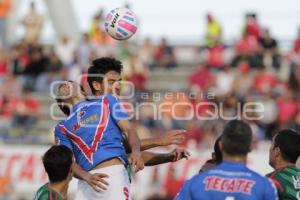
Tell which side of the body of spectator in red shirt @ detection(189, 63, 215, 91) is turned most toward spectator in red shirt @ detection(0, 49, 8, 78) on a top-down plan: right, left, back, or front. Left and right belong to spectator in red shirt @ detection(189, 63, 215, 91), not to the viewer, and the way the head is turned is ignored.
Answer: right

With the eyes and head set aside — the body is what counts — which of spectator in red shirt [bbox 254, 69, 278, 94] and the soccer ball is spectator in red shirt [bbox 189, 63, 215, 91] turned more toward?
the soccer ball

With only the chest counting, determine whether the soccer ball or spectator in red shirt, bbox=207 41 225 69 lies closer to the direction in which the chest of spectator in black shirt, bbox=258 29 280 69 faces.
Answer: the soccer ball

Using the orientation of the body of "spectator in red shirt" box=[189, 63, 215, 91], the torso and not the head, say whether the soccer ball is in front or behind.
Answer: in front

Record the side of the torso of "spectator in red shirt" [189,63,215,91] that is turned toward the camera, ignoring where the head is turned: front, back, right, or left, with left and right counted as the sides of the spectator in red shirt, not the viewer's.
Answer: front

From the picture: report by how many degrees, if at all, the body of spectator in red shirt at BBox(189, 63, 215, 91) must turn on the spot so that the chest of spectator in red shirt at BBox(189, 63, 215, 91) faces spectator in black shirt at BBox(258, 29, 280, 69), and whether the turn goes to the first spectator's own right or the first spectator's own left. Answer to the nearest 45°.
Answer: approximately 90° to the first spectator's own left

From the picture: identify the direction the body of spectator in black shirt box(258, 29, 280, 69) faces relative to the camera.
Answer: toward the camera

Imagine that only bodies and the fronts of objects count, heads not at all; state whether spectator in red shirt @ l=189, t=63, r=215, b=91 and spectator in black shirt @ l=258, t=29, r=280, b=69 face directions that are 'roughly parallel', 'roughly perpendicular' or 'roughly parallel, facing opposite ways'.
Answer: roughly parallel

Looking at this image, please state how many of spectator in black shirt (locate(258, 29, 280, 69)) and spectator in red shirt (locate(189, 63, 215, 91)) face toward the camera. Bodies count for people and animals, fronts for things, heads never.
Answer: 2

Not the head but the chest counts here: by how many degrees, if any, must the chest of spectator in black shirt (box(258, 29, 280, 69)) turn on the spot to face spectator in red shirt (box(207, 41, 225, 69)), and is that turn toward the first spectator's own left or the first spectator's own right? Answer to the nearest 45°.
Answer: approximately 90° to the first spectator's own right
